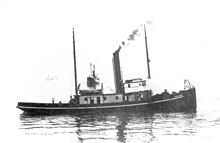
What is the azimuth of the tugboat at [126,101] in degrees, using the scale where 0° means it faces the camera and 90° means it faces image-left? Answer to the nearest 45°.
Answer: approximately 270°
